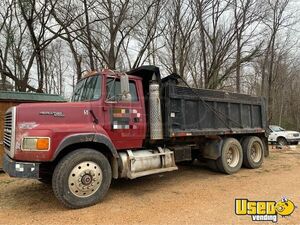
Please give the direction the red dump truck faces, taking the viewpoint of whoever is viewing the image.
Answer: facing the viewer and to the left of the viewer
